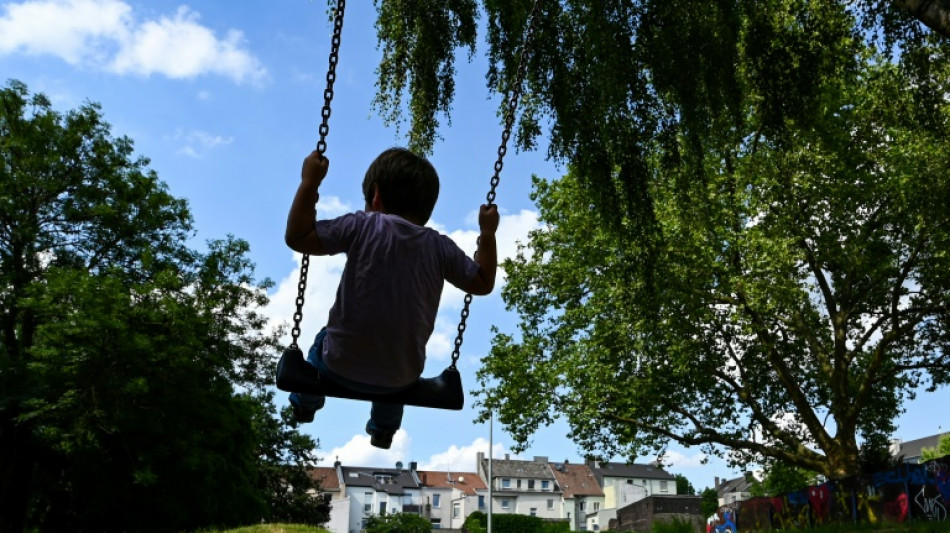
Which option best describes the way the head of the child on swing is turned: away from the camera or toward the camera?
away from the camera

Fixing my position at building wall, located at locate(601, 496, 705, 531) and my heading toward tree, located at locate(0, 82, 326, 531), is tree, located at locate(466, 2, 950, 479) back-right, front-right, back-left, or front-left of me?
front-left

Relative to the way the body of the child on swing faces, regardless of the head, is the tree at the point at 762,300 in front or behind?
in front

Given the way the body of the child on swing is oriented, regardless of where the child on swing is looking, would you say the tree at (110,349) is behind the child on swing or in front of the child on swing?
in front

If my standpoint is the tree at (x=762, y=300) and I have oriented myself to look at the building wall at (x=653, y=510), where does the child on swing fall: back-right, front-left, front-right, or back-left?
back-left

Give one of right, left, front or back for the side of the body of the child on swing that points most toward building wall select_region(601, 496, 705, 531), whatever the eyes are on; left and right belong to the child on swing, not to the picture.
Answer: front

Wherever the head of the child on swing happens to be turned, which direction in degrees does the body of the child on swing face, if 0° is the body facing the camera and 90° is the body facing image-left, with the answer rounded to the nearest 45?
approximately 180°

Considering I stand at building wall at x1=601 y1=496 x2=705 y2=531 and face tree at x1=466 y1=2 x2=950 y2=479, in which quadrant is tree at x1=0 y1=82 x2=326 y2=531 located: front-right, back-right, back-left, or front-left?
front-right
